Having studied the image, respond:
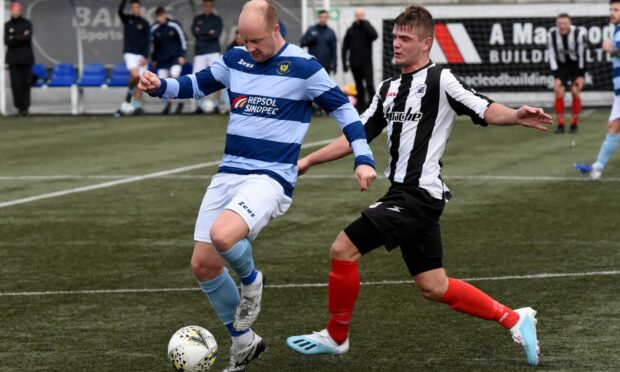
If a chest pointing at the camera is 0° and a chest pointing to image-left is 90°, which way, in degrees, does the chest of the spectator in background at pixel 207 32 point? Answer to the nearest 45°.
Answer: approximately 0°

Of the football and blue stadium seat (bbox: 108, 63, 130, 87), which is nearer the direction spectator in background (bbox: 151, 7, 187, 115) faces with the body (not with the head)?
the football

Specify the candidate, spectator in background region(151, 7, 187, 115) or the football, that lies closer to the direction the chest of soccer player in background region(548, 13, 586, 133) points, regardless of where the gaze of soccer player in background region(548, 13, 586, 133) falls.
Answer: the football

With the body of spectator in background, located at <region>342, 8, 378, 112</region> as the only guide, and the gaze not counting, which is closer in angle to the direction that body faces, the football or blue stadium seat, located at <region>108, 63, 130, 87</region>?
the football

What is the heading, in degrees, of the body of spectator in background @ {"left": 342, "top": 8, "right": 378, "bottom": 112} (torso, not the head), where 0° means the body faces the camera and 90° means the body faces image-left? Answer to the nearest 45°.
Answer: approximately 0°

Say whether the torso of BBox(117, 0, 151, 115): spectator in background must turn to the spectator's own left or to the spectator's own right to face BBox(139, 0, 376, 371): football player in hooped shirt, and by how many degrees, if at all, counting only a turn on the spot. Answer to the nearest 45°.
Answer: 0° — they already face them

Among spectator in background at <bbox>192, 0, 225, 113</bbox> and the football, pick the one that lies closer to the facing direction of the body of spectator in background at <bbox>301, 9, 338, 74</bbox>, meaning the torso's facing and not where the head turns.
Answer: the football

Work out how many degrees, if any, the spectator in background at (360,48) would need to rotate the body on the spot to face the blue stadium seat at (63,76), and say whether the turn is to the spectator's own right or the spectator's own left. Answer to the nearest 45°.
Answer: approximately 90° to the spectator's own right

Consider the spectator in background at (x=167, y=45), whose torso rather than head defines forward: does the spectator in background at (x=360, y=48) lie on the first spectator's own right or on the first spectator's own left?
on the first spectator's own left
